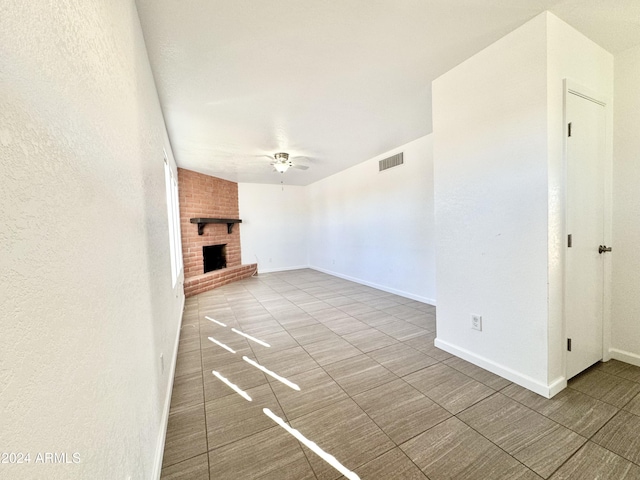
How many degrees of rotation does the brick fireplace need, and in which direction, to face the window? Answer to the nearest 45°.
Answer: approximately 45° to its right

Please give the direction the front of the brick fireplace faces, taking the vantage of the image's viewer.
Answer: facing the viewer and to the right of the viewer

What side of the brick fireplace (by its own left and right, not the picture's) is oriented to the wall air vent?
front

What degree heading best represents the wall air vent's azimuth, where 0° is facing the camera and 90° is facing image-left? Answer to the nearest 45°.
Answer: approximately 45°

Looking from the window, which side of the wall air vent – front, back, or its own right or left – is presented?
front

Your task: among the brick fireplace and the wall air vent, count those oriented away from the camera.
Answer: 0

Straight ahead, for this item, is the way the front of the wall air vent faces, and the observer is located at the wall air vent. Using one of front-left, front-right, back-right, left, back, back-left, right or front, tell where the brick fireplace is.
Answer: front-right
